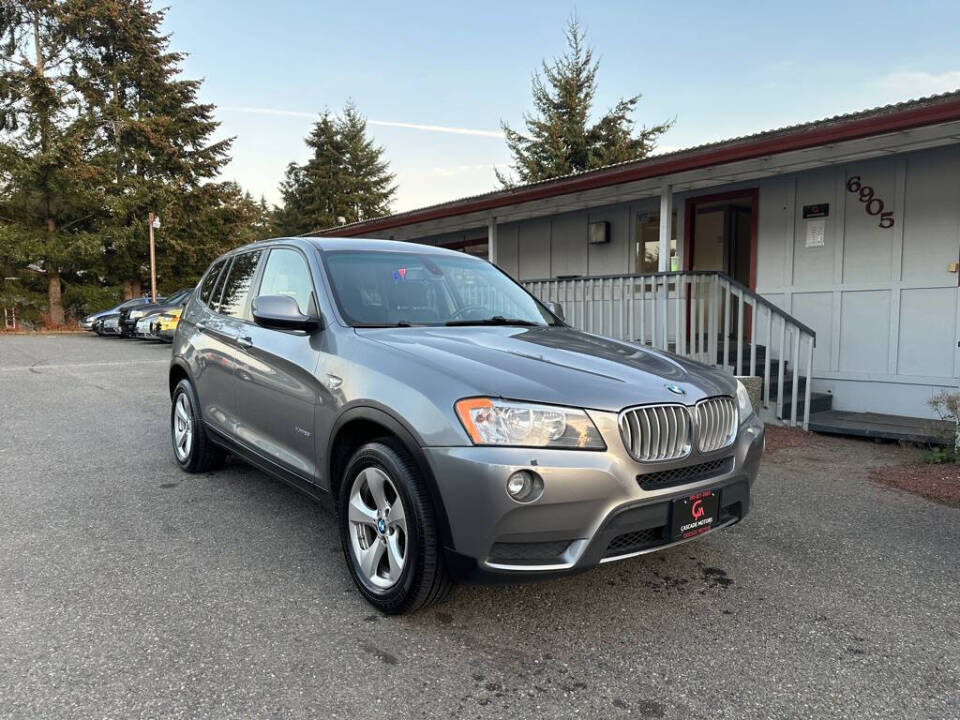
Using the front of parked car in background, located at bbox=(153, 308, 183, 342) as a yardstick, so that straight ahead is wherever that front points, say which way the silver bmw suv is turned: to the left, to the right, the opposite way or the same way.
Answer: to the left

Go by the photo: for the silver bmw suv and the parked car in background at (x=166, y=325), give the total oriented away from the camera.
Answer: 0

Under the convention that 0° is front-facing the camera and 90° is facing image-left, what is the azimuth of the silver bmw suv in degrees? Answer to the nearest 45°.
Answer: approximately 315°

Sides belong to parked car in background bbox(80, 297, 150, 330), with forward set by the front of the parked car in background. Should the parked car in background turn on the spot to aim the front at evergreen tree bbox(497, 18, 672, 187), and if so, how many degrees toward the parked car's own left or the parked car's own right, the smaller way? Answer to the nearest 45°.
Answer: approximately 135° to the parked car's own left

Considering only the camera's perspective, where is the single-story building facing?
facing the viewer and to the left of the viewer

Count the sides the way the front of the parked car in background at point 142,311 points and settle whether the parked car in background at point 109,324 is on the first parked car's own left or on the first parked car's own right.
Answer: on the first parked car's own right

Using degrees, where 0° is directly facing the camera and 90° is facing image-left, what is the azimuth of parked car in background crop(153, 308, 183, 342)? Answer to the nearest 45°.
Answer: approximately 45°
